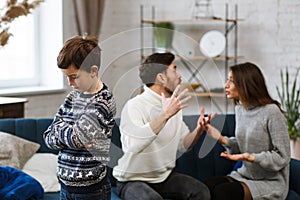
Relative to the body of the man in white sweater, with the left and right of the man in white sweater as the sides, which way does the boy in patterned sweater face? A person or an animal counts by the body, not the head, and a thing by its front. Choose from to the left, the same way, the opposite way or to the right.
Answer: to the right

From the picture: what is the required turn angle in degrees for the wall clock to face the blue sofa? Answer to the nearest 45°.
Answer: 0° — it already faces it

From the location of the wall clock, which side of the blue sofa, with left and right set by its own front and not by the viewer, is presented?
back

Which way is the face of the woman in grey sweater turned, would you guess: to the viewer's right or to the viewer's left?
to the viewer's left

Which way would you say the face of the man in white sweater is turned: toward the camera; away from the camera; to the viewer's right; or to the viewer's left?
to the viewer's right

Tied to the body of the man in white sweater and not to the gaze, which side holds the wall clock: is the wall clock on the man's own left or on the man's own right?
on the man's own left

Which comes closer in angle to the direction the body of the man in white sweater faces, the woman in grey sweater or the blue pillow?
the woman in grey sweater

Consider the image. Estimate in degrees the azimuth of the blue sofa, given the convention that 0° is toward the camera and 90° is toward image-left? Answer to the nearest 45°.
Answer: approximately 0°

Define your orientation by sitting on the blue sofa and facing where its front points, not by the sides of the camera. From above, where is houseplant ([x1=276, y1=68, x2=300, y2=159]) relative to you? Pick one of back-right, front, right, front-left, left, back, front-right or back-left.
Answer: back-left

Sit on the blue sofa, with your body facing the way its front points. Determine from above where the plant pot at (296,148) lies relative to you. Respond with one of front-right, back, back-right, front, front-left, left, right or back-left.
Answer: back-left
